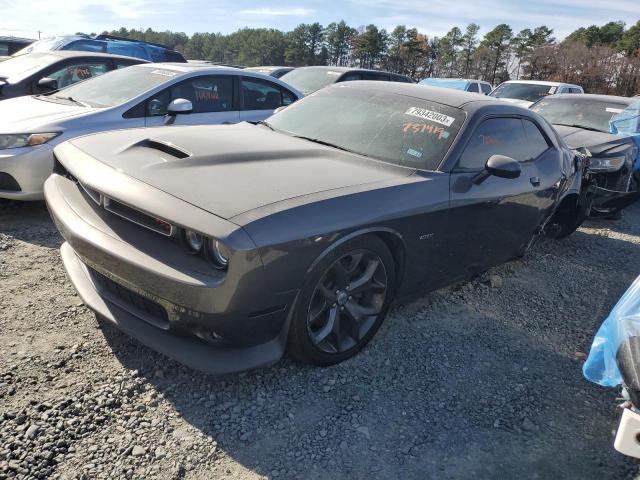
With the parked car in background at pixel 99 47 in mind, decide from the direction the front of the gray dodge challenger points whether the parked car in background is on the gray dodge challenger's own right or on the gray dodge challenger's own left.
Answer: on the gray dodge challenger's own right

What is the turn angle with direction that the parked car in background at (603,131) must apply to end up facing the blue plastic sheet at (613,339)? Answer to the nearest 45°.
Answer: approximately 45° to its left

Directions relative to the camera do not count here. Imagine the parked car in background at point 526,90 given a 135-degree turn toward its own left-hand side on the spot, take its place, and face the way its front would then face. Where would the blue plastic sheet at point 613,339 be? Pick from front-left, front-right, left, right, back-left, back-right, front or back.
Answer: right

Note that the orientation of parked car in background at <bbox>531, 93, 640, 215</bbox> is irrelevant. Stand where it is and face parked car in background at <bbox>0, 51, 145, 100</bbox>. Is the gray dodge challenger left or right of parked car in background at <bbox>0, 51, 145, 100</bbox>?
left

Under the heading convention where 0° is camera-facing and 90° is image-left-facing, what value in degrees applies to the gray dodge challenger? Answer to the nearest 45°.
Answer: approximately 45°

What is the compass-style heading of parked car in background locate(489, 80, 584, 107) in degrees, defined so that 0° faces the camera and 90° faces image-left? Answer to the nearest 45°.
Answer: approximately 45°

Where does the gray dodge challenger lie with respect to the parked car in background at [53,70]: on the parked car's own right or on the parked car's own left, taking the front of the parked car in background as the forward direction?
on the parked car's own left

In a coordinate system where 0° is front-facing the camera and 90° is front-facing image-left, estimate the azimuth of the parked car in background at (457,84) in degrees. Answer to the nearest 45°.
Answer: approximately 45°

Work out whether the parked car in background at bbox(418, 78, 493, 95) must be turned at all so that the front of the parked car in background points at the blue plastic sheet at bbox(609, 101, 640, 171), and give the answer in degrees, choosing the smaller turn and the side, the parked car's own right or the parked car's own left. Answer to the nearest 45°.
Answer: approximately 45° to the parked car's own left
